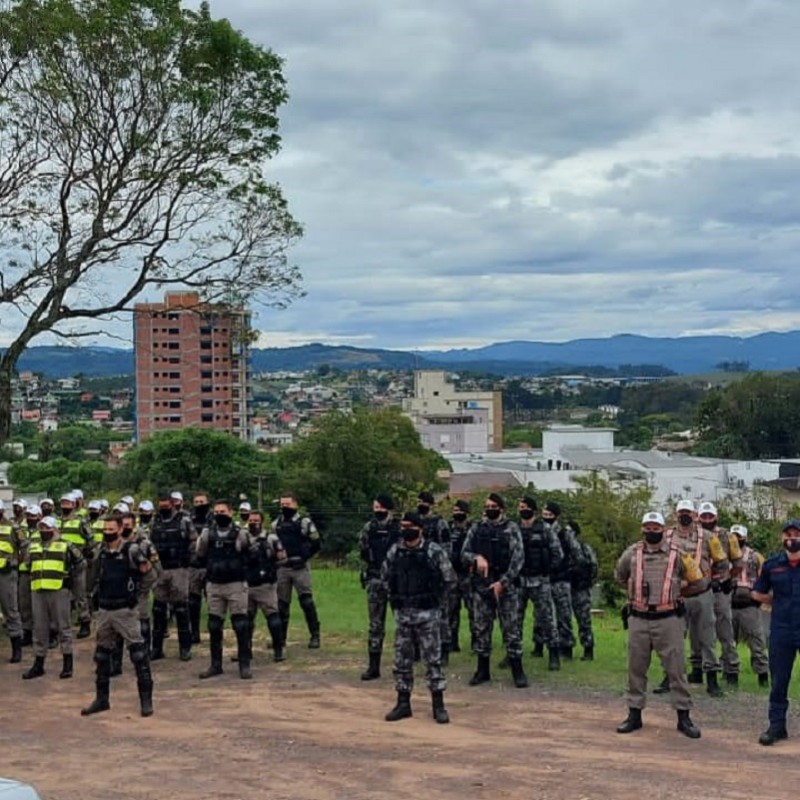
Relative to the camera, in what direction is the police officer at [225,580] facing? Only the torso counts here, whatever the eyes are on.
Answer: toward the camera

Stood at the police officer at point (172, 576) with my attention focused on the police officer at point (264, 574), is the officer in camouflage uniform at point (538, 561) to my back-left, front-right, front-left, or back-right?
front-left

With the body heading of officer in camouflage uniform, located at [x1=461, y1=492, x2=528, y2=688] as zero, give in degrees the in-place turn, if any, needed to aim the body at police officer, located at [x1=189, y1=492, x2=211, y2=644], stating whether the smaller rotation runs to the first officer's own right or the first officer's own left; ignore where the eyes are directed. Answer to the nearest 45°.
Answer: approximately 135° to the first officer's own right

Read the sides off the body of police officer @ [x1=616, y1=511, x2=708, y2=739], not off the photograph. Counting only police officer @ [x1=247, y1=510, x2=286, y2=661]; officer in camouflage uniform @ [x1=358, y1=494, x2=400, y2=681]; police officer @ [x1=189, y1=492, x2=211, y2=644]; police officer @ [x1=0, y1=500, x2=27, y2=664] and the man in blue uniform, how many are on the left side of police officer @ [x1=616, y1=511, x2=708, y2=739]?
1

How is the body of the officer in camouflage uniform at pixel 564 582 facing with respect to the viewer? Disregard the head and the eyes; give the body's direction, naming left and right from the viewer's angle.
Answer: facing the viewer and to the left of the viewer

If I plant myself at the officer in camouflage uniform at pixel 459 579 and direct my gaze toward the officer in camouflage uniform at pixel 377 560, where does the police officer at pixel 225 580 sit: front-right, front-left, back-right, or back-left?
front-right

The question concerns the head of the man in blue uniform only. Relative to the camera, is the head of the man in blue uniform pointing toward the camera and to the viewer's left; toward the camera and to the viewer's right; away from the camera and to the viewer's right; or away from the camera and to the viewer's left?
toward the camera and to the viewer's left

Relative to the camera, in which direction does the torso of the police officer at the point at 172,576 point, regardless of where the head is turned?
toward the camera

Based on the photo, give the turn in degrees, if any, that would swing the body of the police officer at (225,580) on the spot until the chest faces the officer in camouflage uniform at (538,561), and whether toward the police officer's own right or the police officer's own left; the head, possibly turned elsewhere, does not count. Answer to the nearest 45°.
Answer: approximately 90° to the police officer's own left

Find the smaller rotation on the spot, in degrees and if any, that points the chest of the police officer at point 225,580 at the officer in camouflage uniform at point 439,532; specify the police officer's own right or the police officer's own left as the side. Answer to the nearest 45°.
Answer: approximately 90° to the police officer's own left

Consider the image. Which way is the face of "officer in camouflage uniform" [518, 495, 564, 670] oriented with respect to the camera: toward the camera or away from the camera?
toward the camera

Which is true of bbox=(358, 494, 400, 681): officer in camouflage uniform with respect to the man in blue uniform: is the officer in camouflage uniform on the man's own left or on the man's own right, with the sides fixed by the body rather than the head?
on the man's own right

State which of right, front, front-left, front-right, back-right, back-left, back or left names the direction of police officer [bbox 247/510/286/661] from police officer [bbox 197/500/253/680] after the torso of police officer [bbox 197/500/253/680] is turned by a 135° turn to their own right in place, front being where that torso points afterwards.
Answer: right

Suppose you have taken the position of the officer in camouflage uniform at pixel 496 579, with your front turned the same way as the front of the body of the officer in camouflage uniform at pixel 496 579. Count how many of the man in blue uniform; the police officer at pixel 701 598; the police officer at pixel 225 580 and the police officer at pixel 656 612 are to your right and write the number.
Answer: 1

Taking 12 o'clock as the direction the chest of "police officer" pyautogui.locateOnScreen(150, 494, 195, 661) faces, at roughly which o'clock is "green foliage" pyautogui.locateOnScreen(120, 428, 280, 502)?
The green foliage is roughly at 6 o'clock from the police officer.
